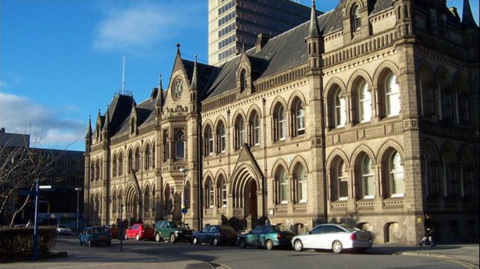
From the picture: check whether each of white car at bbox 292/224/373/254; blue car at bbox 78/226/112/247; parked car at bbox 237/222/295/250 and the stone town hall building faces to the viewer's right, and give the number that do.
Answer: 0

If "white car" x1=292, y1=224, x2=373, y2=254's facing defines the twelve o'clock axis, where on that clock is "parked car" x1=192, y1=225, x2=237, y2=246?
The parked car is roughly at 12 o'clock from the white car.

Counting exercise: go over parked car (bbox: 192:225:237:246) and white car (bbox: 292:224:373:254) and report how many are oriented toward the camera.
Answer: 0

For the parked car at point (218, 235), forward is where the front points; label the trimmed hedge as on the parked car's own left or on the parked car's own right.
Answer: on the parked car's own left

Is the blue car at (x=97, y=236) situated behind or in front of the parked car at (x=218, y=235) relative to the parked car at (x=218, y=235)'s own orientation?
in front

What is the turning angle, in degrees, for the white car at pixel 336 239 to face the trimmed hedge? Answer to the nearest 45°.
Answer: approximately 45° to its left

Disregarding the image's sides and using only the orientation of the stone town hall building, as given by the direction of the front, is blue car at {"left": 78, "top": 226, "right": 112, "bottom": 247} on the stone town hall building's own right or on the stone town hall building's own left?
on the stone town hall building's own right

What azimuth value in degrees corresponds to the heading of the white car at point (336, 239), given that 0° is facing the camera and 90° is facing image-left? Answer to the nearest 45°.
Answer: approximately 135°

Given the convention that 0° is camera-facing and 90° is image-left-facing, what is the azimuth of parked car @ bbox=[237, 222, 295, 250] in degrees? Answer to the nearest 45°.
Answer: approximately 135°

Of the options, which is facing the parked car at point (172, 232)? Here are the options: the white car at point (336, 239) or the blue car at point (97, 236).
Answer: the white car
